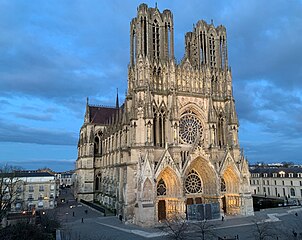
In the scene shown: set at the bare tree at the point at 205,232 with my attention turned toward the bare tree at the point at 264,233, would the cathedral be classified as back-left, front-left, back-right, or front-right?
back-left

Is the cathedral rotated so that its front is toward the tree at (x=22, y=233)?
no

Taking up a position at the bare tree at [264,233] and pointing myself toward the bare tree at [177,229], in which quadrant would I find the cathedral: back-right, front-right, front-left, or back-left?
front-right

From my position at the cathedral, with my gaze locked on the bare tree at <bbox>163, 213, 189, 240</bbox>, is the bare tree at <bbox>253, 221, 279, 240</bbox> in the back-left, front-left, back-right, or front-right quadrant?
front-left

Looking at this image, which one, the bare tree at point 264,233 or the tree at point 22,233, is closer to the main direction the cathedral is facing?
the bare tree

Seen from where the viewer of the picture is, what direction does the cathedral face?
facing the viewer and to the right of the viewer

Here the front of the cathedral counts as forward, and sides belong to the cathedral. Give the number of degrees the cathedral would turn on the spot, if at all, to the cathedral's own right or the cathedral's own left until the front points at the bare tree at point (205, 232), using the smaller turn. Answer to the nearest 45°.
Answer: approximately 45° to the cathedral's own right

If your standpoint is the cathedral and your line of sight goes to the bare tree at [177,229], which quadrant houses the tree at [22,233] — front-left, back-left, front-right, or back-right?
front-right

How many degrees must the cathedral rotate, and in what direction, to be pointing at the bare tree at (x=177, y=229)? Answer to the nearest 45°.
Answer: approximately 45° to its right

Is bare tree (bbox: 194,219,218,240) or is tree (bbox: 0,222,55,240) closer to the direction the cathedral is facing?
the bare tree

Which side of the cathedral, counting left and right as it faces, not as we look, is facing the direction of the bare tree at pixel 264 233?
front
